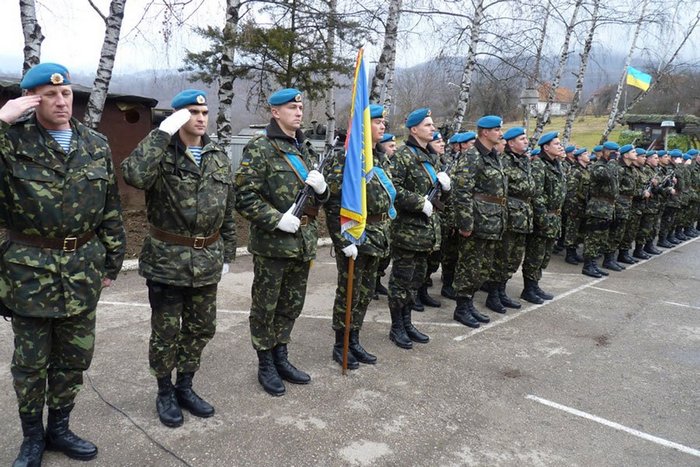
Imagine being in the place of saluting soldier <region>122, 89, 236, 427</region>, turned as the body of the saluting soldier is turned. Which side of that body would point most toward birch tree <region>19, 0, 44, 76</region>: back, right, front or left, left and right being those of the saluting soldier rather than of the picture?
back

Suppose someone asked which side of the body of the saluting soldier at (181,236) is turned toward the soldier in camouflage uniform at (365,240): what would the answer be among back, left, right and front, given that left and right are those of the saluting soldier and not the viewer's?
left

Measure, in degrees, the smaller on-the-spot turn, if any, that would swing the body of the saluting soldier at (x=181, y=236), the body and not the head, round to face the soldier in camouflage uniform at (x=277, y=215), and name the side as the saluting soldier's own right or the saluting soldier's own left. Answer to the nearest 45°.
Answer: approximately 90° to the saluting soldier's own left

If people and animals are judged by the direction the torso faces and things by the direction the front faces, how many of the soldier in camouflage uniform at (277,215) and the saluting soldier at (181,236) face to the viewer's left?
0

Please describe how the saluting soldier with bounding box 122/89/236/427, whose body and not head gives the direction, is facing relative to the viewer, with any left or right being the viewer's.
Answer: facing the viewer and to the right of the viewer

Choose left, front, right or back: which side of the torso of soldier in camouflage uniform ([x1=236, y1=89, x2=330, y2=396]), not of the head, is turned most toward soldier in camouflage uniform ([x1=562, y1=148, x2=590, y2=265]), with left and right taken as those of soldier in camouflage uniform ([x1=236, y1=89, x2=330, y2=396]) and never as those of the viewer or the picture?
left

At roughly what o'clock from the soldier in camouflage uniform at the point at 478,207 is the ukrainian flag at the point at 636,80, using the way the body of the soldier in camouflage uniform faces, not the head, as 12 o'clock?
The ukrainian flag is roughly at 8 o'clock from the soldier in camouflage uniform.

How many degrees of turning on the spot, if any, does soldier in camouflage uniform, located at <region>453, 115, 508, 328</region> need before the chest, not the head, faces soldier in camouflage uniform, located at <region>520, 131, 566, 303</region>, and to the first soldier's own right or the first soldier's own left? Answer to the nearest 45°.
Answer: approximately 90° to the first soldier's own left

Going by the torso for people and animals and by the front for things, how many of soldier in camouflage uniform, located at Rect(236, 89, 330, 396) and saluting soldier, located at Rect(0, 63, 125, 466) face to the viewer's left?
0

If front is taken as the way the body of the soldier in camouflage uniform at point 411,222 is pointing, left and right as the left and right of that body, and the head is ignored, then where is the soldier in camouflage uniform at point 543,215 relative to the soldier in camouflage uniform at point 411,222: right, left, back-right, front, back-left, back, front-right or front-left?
left

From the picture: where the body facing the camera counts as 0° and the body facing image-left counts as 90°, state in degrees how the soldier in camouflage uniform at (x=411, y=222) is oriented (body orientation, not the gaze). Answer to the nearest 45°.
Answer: approximately 315°

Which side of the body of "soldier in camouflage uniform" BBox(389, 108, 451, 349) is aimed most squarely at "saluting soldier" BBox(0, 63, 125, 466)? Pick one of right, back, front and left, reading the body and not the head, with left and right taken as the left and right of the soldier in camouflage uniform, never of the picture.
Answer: right
